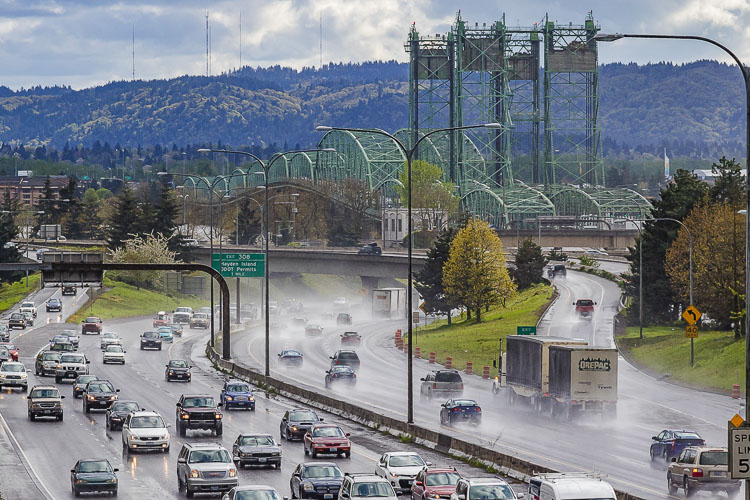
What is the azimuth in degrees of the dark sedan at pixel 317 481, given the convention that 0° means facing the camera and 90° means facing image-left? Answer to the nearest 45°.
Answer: approximately 0°

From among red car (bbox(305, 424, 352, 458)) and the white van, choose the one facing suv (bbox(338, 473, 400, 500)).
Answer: the red car

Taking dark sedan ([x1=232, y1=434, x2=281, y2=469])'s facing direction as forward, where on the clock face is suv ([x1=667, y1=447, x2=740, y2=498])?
The suv is roughly at 10 o'clock from the dark sedan.

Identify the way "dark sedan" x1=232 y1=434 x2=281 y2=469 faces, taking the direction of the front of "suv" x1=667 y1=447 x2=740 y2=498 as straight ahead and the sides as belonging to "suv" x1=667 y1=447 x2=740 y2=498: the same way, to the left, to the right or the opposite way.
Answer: the opposite way

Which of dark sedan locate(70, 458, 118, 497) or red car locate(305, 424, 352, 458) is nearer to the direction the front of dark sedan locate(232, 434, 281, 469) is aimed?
the dark sedan

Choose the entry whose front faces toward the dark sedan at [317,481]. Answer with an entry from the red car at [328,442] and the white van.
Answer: the red car

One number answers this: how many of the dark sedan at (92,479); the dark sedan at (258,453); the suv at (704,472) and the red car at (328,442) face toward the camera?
3

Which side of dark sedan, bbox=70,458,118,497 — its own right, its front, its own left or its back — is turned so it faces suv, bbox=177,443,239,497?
left

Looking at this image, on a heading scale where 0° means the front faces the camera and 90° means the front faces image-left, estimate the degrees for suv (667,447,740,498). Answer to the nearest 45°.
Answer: approximately 135°
